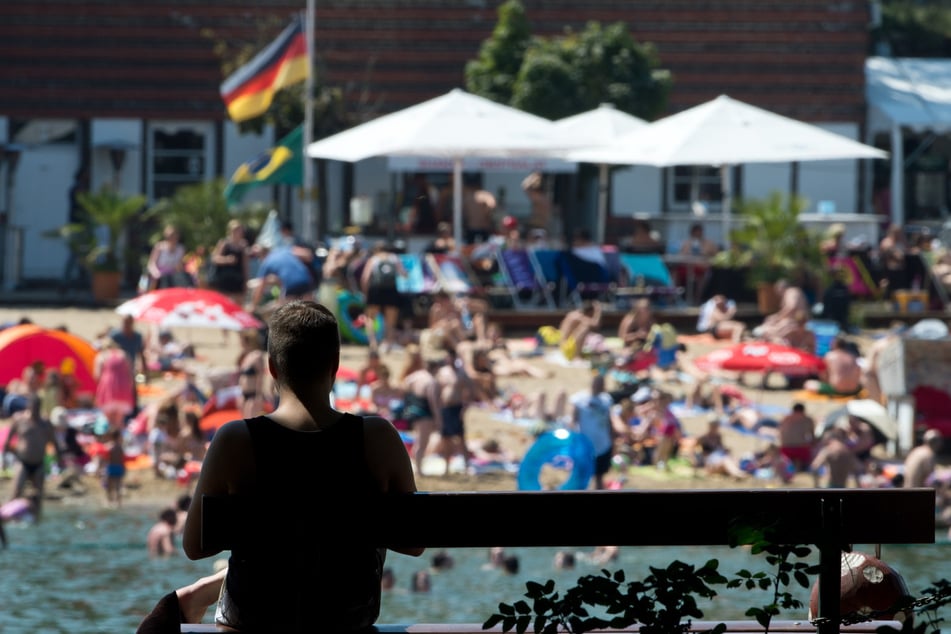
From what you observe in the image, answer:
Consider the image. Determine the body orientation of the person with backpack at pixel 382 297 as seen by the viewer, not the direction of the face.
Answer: away from the camera

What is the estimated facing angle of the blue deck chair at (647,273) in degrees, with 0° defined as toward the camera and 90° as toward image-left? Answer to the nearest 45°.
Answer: approximately 315°

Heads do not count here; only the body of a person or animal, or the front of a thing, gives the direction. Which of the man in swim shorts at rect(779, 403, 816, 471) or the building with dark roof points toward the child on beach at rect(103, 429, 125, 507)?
the building with dark roof

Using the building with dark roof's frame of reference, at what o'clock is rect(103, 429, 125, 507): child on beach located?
The child on beach is roughly at 12 o'clock from the building with dark roof.

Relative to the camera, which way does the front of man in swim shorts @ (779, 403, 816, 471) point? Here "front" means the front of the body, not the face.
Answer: away from the camera

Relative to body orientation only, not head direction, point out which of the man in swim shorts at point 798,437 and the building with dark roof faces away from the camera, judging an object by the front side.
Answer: the man in swim shorts

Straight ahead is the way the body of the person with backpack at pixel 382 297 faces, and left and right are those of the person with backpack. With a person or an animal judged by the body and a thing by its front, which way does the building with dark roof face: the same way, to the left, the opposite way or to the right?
the opposite way

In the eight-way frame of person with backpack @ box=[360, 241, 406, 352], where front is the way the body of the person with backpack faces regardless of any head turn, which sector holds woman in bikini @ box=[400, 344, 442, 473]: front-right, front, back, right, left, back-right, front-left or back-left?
back

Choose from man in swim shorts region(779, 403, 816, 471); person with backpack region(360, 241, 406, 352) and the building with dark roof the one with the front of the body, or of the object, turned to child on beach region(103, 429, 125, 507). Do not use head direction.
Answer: the building with dark roof

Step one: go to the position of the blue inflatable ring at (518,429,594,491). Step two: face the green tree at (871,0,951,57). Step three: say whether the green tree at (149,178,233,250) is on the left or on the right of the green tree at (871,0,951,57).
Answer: left

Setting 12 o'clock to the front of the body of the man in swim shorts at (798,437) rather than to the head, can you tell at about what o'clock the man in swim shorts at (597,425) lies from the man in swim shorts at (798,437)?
the man in swim shorts at (597,425) is roughly at 8 o'clock from the man in swim shorts at (798,437).

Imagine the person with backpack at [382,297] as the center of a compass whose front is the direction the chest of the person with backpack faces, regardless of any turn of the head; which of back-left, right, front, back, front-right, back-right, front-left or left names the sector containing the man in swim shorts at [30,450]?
back-left

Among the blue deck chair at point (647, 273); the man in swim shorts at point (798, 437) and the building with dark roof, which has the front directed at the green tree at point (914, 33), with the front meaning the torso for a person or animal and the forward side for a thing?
the man in swim shorts
